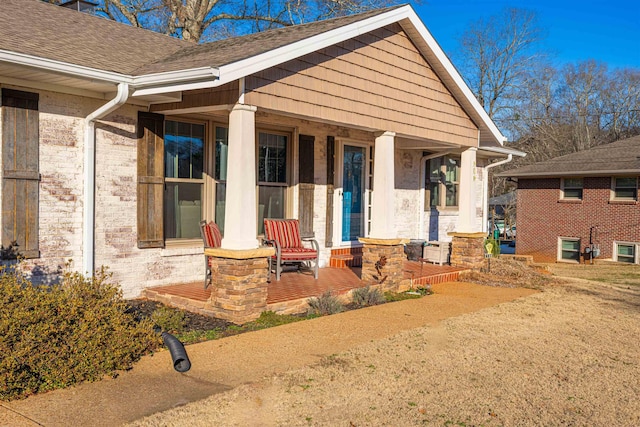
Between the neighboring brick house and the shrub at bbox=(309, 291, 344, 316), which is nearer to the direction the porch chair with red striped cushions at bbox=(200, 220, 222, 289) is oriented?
the shrub

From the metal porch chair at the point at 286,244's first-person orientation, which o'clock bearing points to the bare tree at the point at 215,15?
The bare tree is roughly at 7 o'clock from the metal porch chair.

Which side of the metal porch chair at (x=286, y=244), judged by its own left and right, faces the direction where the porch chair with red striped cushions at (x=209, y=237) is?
right

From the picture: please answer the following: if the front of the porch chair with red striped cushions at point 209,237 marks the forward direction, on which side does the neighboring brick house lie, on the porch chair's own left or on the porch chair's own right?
on the porch chair's own left

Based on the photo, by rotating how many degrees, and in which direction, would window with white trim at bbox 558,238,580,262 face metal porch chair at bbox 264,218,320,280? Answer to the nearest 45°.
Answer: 0° — it already faces it

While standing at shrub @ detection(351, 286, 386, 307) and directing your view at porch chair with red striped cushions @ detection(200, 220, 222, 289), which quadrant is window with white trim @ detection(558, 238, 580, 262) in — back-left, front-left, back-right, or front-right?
back-right

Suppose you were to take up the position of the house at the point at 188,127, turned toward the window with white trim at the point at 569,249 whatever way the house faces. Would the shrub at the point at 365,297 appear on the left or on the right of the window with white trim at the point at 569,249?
right

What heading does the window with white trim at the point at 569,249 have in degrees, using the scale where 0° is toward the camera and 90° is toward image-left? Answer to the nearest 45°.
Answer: approximately 0°

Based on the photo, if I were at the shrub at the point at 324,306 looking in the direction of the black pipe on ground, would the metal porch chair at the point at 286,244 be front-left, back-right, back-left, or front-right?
back-right
